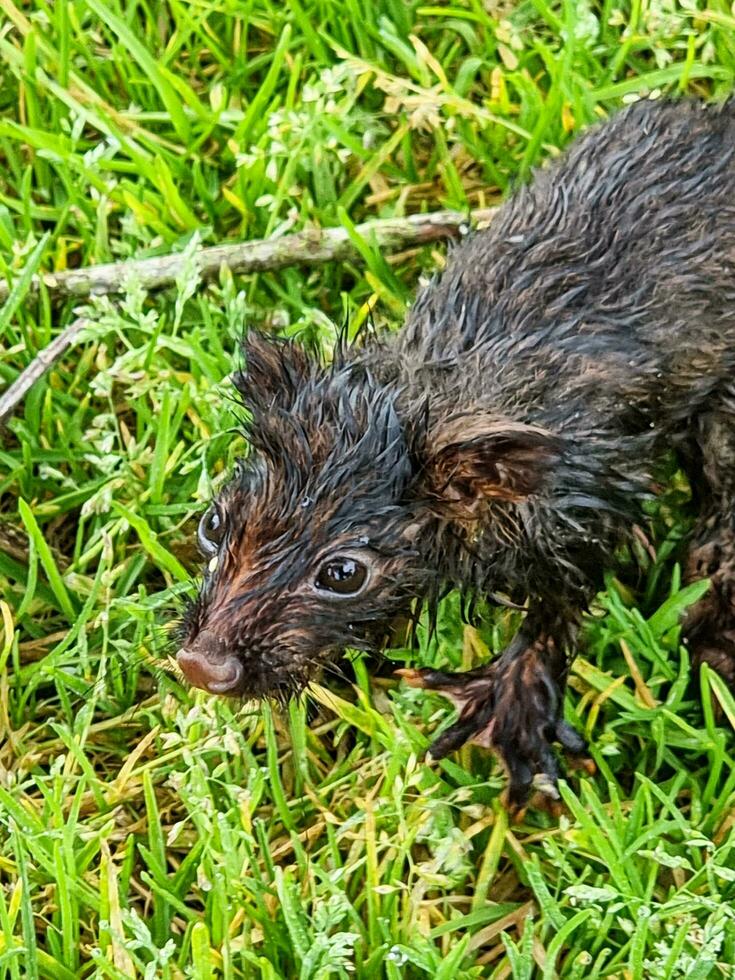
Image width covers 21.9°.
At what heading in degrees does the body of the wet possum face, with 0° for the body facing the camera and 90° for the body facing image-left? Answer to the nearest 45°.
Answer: approximately 45°

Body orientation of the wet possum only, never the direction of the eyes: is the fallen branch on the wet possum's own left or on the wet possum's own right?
on the wet possum's own right
